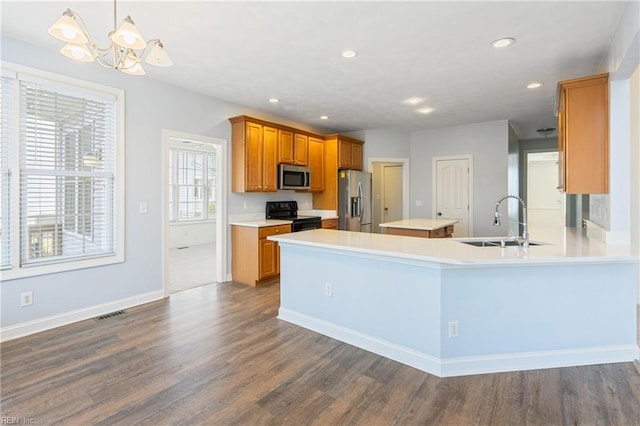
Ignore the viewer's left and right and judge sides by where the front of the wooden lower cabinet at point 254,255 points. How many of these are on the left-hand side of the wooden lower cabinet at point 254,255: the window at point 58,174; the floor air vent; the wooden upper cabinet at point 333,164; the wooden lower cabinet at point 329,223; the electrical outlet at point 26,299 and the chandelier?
2

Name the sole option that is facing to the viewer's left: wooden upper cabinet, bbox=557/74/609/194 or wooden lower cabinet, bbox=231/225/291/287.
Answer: the wooden upper cabinet

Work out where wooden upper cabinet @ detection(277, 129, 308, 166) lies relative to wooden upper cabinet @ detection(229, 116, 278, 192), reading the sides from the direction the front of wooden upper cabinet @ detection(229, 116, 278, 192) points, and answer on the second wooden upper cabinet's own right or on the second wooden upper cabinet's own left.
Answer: on the second wooden upper cabinet's own left

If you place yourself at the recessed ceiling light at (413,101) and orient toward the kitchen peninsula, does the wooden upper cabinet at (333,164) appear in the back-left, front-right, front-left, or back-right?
back-right

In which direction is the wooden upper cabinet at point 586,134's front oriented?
to the viewer's left

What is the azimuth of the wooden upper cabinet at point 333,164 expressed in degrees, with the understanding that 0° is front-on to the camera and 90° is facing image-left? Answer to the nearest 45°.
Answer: approximately 315°

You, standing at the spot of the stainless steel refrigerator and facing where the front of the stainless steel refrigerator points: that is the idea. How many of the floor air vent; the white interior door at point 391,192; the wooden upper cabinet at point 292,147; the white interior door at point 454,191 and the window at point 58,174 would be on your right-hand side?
3

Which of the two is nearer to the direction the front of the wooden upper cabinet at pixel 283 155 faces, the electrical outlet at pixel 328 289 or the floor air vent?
the electrical outlet
